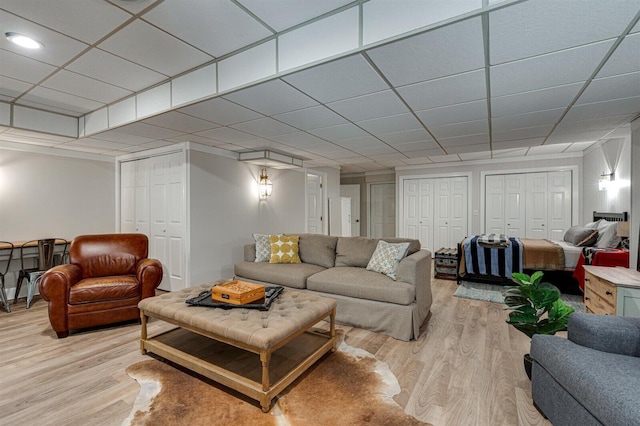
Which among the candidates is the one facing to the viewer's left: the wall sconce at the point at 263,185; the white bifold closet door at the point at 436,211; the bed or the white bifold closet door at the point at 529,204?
the bed

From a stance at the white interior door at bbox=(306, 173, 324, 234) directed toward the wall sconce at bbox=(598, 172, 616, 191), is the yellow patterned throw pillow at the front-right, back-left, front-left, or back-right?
front-right

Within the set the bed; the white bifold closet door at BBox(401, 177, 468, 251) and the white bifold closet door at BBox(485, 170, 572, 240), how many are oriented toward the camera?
2

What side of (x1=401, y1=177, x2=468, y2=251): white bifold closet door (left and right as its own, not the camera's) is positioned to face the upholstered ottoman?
front

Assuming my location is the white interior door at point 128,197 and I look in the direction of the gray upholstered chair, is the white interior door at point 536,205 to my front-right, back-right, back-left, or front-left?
front-left

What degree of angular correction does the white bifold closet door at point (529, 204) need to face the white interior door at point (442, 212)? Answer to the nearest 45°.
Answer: approximately 90° to its right

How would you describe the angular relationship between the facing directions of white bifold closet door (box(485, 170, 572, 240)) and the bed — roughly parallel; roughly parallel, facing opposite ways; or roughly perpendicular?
roughly perpendicular

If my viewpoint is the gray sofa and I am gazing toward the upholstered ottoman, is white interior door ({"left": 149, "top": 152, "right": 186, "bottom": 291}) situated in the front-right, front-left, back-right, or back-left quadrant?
front-right

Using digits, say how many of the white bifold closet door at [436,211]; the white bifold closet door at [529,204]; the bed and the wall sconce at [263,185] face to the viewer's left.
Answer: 1

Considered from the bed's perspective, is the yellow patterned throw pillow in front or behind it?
in front

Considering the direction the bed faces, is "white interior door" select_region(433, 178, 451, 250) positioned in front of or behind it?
in front

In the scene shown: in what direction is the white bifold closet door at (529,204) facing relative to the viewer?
toward the camera

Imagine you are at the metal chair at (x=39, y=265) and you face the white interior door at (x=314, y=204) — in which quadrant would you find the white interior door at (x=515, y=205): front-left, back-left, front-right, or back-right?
front-right

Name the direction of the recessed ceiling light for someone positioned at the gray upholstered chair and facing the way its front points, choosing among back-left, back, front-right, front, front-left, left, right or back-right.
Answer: front

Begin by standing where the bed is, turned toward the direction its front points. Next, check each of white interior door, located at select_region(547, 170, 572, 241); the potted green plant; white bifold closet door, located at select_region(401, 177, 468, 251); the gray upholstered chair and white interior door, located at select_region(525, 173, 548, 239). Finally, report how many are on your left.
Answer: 2

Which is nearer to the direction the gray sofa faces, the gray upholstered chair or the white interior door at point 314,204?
the gray upholstered chair

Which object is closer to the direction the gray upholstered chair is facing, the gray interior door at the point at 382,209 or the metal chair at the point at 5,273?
the metal chair

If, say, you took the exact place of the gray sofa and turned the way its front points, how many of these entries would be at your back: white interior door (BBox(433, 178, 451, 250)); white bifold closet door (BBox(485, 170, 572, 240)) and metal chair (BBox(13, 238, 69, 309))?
2

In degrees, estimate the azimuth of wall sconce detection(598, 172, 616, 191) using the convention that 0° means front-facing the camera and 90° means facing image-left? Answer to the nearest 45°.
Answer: approximately 45°
